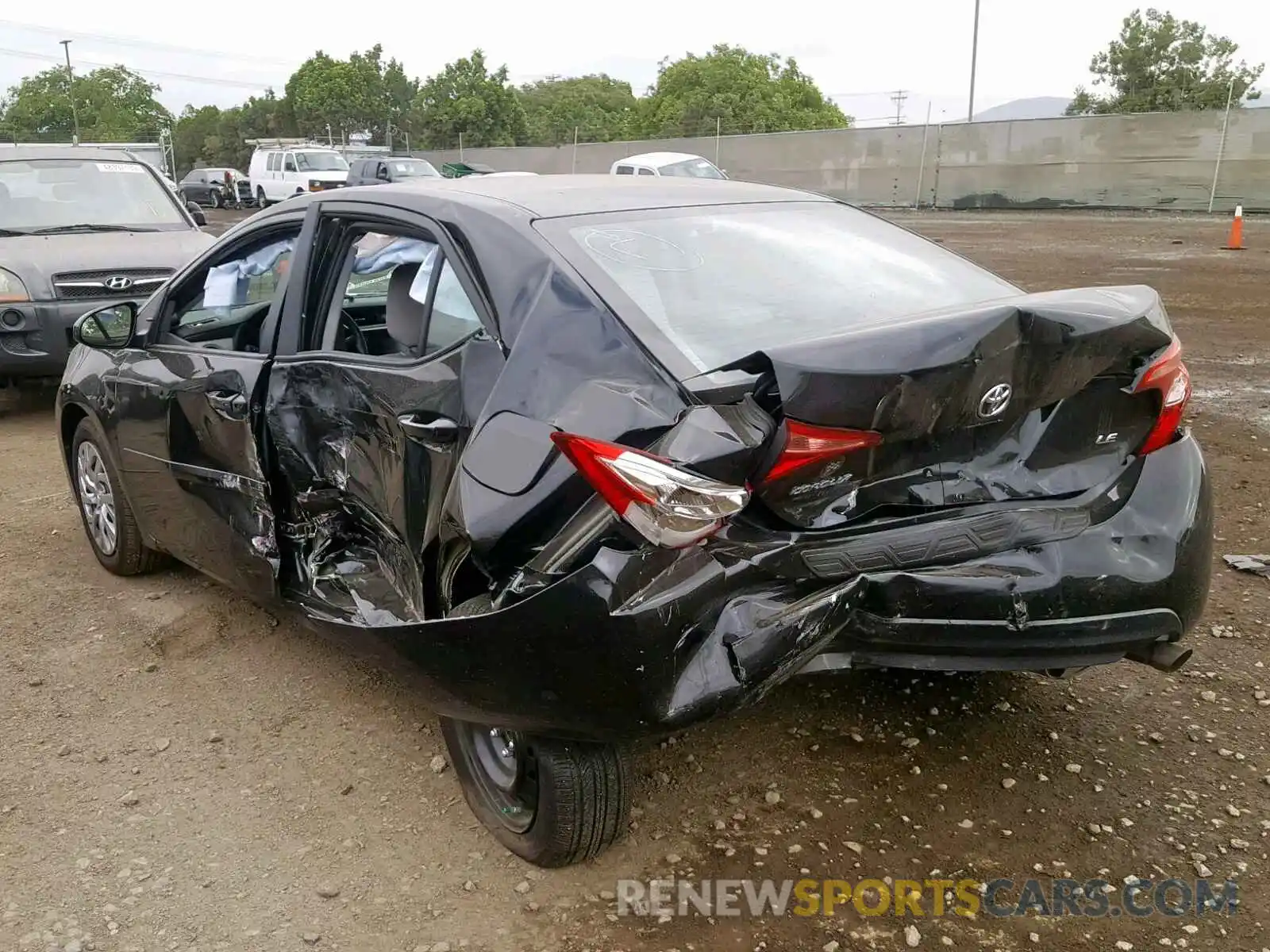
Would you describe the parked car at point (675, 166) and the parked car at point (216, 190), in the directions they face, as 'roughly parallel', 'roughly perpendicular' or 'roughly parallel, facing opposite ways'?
roughly parallel

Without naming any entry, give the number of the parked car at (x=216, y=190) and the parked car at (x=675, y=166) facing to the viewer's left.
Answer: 0

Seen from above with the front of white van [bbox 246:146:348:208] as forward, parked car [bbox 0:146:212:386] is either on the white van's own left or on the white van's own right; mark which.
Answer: on the white van's own right

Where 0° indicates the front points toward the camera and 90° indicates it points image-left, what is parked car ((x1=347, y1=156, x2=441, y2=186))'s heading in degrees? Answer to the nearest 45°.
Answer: approximately 315°

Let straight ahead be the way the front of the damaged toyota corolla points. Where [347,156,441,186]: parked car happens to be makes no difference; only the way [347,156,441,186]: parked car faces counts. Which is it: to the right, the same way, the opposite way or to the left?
the opposite way

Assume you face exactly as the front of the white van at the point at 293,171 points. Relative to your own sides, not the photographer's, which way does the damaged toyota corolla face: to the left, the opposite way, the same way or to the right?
the opposite way

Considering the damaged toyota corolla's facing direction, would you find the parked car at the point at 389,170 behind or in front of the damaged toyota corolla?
in front

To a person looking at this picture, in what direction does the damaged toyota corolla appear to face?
facing away from the viewer and to the left of the viewer

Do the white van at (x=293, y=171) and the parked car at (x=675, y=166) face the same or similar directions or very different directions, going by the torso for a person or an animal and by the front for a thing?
same or similar directions

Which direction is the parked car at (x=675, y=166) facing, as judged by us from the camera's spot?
facing the viewer and to the right of the viewer

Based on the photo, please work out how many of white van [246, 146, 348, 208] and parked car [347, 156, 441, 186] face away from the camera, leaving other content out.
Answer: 0

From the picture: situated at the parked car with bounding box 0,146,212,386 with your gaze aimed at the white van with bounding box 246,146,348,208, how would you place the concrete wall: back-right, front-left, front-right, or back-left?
front-right

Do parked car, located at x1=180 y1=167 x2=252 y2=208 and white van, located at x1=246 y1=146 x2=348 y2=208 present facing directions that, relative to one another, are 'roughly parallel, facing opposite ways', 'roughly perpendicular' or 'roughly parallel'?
roughly parallel

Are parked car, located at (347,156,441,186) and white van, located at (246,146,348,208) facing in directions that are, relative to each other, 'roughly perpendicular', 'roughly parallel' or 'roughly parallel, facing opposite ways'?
roughly parallel
